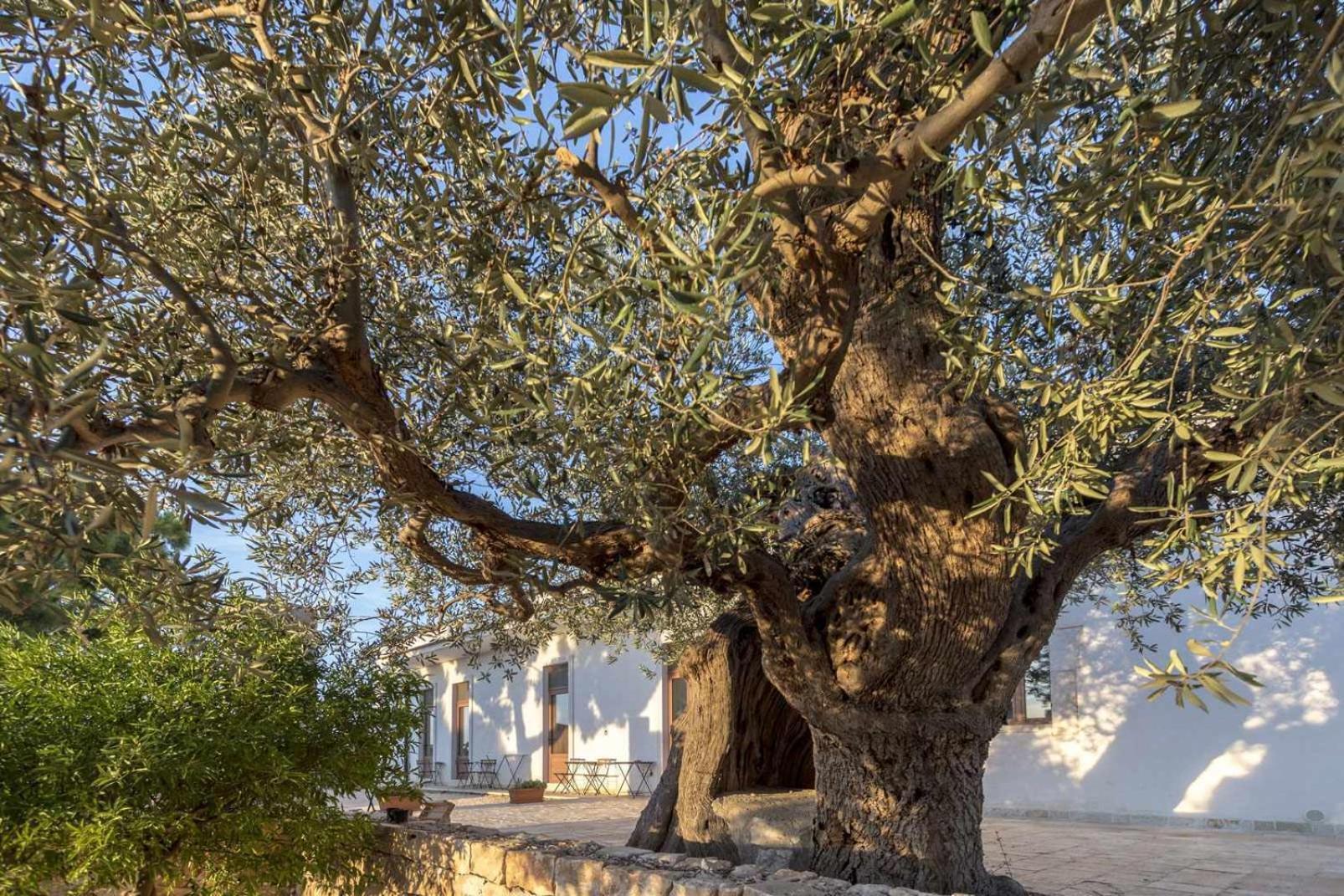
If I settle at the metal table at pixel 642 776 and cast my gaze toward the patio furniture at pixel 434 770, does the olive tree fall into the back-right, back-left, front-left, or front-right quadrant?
back-left

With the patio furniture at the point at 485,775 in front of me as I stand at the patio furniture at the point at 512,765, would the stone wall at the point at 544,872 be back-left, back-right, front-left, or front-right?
back-left

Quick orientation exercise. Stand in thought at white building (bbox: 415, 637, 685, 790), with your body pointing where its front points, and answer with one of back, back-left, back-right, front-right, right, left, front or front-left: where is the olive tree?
front-left

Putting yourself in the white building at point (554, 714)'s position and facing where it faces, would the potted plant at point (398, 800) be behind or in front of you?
in front

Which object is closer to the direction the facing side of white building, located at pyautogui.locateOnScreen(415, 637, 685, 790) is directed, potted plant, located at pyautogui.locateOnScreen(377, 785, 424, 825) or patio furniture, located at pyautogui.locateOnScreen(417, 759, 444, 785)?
the potted plant

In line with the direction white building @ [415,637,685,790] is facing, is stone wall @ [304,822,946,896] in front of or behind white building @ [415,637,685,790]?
in front

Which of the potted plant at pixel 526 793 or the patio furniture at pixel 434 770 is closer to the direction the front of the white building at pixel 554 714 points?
the potted plant
